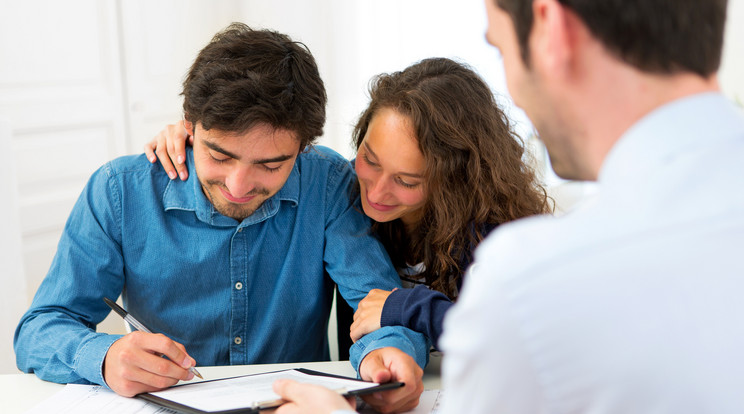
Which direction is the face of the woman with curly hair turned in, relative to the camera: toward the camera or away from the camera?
toward the camera

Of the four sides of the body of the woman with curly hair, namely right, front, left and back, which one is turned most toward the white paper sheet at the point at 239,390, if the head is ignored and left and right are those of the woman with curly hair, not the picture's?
front

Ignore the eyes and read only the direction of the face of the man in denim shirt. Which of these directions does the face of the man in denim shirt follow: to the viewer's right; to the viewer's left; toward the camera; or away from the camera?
toward the camera

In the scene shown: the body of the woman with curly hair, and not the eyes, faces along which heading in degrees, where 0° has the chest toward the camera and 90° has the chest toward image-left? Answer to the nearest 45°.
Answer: approximately 45°

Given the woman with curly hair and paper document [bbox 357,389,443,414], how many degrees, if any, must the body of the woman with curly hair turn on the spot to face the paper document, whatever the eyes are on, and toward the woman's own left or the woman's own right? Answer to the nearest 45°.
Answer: approximately 45° to the woman's own left

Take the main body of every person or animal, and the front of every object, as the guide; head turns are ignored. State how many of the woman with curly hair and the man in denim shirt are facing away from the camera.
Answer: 0

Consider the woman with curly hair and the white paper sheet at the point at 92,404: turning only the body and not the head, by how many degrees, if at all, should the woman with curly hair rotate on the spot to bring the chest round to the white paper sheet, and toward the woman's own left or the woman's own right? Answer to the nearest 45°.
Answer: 0° — they already face it

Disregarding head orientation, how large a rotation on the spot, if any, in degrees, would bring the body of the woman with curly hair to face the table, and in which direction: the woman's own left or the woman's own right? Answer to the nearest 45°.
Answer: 0° — they already face it

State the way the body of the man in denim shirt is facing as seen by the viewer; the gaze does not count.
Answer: toward the camera
